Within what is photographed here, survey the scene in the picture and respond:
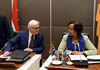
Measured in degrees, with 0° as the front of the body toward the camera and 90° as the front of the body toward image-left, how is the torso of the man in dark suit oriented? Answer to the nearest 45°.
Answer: approximately 0°

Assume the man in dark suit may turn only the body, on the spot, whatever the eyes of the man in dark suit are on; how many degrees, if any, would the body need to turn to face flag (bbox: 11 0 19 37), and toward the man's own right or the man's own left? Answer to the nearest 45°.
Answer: approximately 180°
